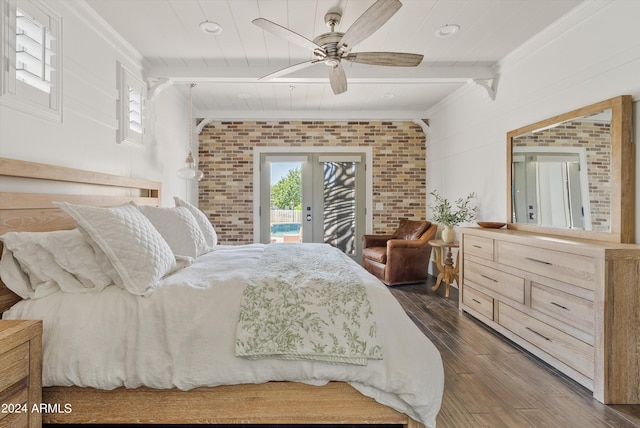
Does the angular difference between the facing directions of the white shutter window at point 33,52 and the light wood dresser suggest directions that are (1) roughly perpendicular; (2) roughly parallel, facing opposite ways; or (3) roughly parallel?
roughly parallel, facing opposite ways

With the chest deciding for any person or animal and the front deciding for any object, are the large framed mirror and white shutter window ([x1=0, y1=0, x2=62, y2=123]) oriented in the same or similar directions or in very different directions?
very different directions

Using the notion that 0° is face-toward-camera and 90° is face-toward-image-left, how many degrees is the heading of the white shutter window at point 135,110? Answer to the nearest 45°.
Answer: approximately 315°

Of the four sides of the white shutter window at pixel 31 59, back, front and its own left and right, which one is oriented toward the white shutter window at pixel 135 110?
left

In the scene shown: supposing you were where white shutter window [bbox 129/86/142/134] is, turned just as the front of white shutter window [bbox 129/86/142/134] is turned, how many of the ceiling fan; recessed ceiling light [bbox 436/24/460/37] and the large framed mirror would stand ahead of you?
3

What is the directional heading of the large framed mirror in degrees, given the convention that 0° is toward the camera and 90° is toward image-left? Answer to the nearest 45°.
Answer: approximately 45°

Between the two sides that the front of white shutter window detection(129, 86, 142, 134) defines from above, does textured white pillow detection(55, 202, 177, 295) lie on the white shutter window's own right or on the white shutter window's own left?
on the white shutter window's own right

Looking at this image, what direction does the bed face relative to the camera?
to the viewer's right

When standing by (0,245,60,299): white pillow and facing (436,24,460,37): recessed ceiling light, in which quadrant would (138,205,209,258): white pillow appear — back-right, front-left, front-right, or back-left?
front-left

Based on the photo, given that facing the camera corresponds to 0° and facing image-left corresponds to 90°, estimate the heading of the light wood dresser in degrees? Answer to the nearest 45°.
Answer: approximately 45°

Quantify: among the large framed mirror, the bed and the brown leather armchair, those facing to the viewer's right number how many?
1

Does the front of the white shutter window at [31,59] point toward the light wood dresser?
yes

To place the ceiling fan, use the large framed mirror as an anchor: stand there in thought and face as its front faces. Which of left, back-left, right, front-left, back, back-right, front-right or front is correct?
front

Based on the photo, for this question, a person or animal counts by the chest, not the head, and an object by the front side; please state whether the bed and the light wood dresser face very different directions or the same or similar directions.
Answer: very different directions

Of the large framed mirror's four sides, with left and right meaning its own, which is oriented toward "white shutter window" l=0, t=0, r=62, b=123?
front

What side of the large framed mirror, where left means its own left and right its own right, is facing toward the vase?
right
